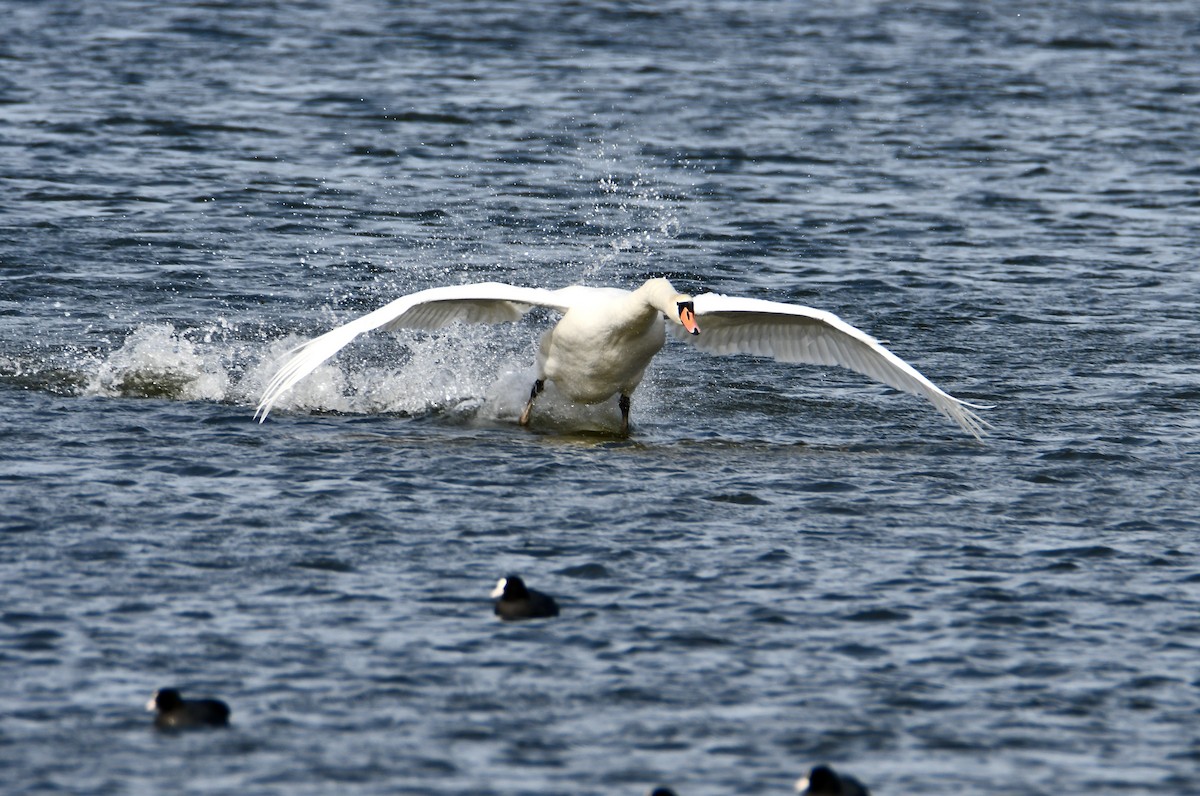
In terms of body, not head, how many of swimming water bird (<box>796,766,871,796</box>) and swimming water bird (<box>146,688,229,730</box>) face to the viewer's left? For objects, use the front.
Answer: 2

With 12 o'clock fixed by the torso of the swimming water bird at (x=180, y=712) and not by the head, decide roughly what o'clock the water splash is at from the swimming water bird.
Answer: The water splash is roughly at 3 o'clock from the swimming water bird.

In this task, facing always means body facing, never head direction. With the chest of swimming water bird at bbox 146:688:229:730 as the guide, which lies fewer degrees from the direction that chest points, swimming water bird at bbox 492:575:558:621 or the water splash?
the water splash

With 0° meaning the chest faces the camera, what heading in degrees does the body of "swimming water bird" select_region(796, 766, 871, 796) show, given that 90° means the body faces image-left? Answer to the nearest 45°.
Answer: approximately 90°

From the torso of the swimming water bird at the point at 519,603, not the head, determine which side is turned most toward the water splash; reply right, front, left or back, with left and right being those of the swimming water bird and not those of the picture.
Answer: right

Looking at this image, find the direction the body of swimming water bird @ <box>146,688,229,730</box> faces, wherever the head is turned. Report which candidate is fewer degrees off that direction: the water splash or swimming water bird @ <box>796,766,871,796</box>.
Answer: the water splash

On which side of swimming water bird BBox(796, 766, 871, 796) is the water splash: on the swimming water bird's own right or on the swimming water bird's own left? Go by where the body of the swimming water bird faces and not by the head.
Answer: on the swimming water bird's own right

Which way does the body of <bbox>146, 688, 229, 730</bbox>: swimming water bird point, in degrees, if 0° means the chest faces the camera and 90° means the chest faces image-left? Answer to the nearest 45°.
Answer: approximately 90°

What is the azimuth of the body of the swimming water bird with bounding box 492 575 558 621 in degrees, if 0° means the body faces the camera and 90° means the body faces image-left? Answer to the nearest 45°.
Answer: approximately 45°

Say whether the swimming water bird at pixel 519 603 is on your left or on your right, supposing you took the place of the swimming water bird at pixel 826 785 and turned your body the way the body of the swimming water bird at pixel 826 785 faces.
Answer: on your right
